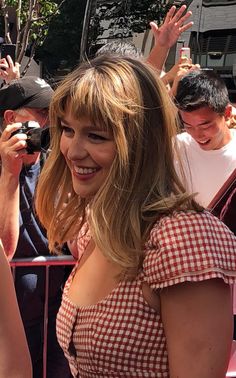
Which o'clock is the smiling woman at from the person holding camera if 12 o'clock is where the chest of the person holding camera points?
The smiling woman is roughly at 1 o'clock from the person holding camera.

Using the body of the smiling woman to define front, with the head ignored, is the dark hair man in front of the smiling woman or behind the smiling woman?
behind

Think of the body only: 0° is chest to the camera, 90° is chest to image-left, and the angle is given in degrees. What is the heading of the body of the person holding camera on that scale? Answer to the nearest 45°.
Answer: approximately 315°

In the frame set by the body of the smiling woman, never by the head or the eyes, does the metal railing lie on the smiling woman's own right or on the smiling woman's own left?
on the smiling woman's own right

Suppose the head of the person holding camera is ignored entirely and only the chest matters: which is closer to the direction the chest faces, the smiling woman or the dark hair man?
the smiling woman

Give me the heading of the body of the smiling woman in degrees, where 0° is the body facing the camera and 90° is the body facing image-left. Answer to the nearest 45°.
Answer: approximately 45°

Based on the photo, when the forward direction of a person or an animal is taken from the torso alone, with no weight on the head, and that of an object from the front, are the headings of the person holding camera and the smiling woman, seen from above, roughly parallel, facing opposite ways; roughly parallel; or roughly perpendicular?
roughly perpendicular

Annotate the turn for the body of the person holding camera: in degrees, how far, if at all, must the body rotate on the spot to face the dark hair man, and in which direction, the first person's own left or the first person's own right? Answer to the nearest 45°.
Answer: approximately 90° to the first person's own left
